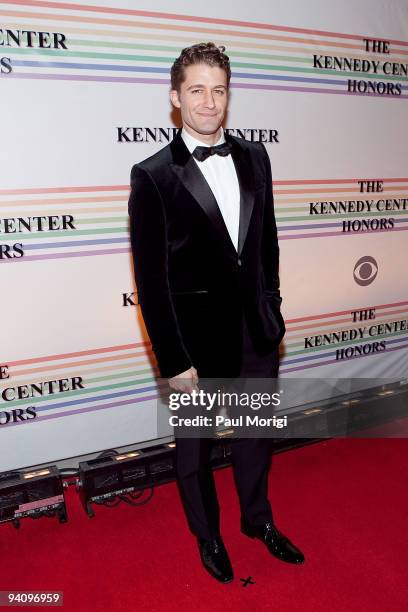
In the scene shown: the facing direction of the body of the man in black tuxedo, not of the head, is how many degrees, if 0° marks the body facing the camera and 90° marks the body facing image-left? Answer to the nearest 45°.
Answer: approximately 315°
